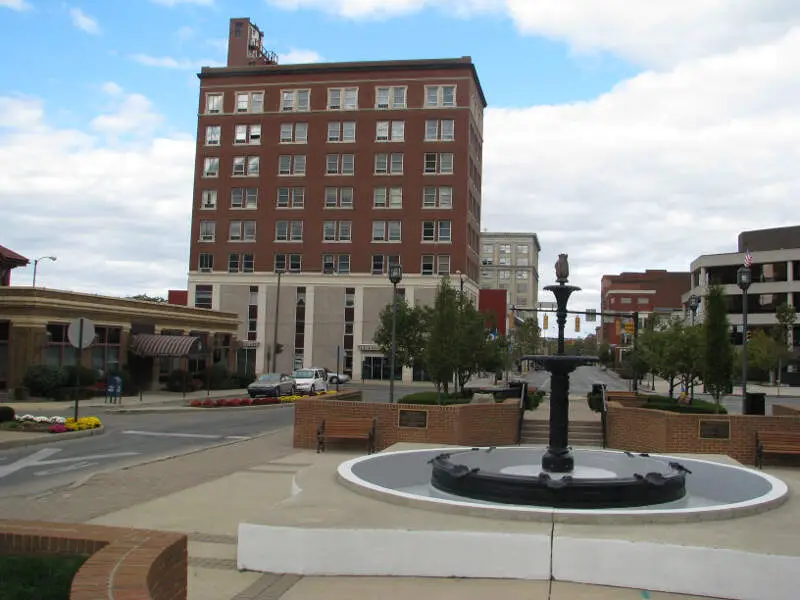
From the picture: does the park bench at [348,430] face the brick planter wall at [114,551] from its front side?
yes

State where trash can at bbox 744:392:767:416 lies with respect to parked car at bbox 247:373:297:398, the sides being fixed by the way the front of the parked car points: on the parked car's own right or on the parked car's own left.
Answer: on the parked car's own left

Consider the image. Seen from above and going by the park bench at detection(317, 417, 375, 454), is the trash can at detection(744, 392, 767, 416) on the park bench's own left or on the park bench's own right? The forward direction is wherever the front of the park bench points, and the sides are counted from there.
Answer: on the park bench's own left

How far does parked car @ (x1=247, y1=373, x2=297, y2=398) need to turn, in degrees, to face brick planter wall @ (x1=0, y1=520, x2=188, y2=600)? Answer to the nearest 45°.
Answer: approximately 45° to its left

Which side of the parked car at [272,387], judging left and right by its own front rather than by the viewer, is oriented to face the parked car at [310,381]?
back

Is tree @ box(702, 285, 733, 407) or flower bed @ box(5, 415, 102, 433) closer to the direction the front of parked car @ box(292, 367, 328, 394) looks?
the flower bed

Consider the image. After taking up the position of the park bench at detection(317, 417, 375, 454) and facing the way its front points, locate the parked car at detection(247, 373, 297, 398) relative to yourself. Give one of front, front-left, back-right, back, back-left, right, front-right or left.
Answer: back

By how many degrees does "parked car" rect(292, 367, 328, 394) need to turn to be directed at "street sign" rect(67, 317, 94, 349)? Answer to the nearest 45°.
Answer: approximately 45° to its left
